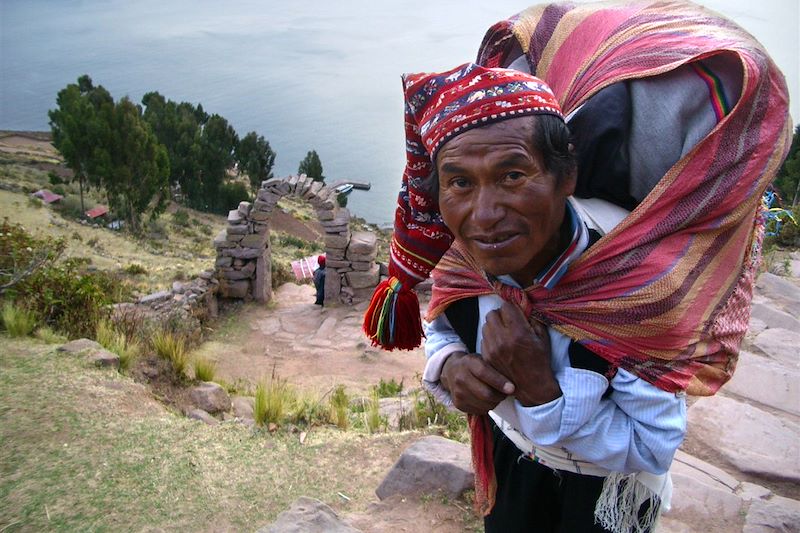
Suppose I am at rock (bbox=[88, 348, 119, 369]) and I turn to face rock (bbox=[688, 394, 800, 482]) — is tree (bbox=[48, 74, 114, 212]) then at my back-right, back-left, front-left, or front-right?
back-left

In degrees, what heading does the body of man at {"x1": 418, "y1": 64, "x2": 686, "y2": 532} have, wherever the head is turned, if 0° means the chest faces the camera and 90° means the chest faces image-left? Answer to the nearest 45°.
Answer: approximately 45°
